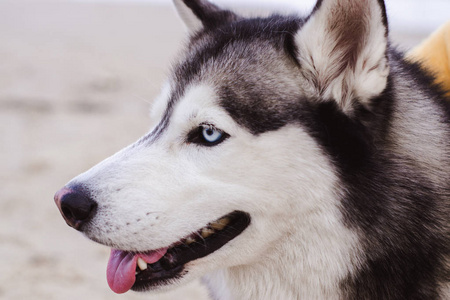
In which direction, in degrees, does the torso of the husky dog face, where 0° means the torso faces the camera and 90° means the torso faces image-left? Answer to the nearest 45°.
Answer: approximately 90°
